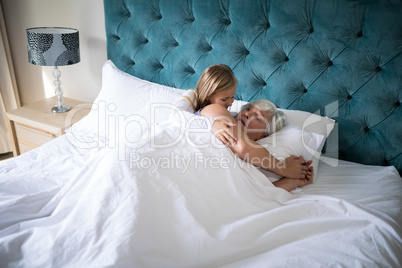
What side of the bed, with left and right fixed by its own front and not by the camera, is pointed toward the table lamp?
right

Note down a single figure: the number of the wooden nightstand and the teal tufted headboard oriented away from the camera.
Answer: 0

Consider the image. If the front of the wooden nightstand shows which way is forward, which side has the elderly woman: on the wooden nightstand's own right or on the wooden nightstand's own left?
on the wooden nightstand's own left

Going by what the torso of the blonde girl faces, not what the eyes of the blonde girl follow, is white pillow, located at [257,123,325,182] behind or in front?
in front

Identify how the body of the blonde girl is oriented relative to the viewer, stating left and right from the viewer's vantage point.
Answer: facing the viewer and to the right of the viewer

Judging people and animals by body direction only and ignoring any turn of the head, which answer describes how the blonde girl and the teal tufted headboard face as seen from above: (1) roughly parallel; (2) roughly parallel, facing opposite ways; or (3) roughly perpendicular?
roughly perpendicular

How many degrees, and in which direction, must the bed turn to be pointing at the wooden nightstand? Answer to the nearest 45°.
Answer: approximately 90° to its right

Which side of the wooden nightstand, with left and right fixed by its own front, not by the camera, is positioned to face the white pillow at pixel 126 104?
left

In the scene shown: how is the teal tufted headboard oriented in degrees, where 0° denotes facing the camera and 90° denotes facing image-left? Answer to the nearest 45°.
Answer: approximately 45°

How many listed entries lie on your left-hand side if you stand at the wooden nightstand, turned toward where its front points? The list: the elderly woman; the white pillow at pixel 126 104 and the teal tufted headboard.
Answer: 3
